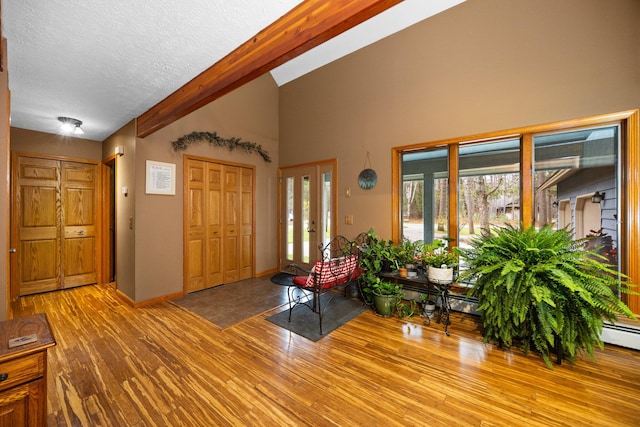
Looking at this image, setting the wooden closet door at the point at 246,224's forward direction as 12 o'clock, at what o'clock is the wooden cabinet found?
The wooden cabinet is roughly at 2 o'clock from the wooden closet door.

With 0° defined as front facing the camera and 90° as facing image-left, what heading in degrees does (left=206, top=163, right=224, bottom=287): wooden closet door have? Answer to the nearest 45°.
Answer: approximately 315°

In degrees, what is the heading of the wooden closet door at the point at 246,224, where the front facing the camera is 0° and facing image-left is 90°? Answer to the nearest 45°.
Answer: approximately 315°

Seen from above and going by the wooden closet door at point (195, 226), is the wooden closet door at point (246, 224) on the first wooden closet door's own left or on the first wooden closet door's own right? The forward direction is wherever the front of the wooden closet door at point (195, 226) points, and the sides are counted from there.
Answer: on the first wooden closet door's own left
